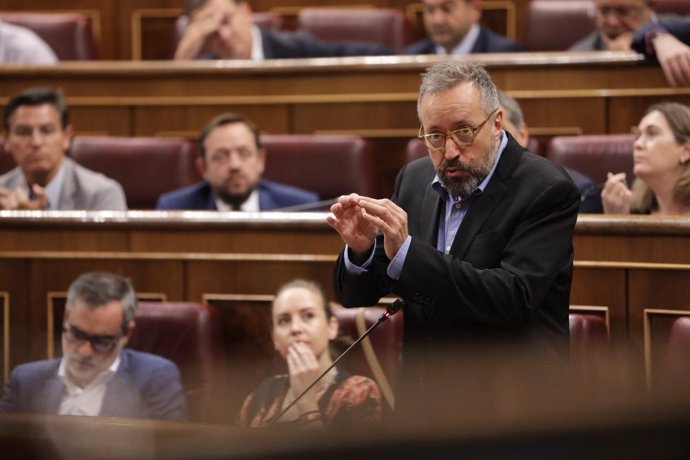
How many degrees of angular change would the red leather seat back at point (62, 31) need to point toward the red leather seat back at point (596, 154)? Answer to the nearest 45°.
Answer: approximately 45° to its left

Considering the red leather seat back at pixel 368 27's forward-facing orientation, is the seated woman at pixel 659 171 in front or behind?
in front
